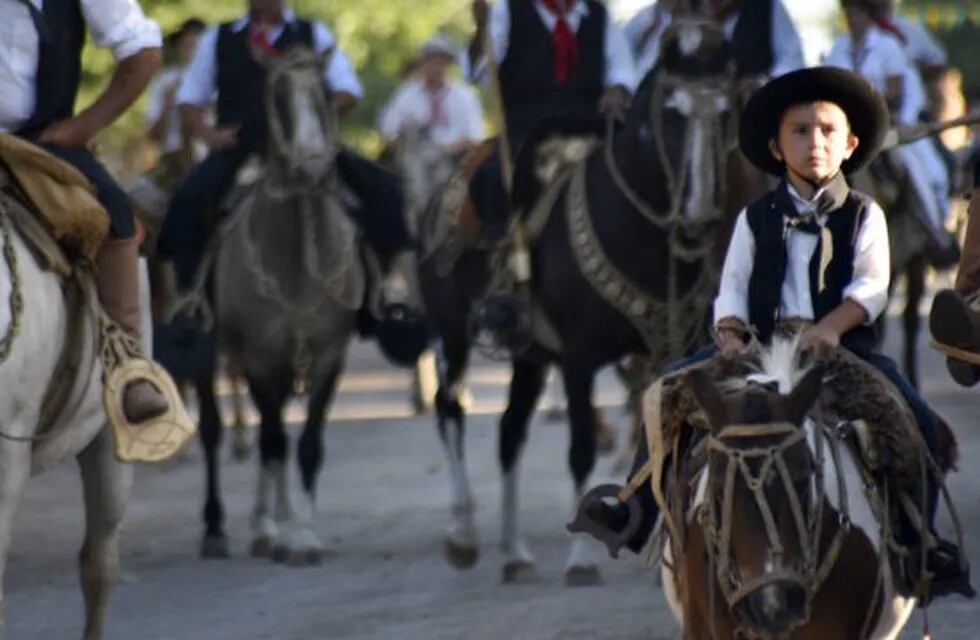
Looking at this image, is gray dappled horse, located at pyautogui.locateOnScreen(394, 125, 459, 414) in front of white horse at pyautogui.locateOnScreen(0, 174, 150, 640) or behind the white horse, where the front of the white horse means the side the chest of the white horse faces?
behind

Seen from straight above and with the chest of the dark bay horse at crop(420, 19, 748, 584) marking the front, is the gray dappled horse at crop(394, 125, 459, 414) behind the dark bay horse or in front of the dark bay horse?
behind

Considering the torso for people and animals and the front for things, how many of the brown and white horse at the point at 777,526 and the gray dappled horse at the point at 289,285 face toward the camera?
2

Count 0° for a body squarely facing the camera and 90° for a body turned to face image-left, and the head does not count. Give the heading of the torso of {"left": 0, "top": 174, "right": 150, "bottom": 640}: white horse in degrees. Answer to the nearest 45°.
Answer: approximately 45°

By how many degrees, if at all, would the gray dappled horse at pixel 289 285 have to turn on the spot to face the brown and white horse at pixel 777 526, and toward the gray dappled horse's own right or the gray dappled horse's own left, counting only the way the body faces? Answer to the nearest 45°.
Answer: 0° — it already faces it

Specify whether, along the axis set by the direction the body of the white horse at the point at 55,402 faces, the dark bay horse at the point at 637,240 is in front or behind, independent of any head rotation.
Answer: behind

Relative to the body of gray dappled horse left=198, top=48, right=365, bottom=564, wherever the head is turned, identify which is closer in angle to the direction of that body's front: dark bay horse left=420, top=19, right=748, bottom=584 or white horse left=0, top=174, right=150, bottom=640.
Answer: the white horse

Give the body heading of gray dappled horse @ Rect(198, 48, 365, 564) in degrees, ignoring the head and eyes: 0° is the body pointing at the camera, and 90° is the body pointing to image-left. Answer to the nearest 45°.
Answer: approximately 0°

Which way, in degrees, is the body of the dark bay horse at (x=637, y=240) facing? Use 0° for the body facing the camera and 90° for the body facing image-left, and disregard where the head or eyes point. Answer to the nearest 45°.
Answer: approximately 315°
